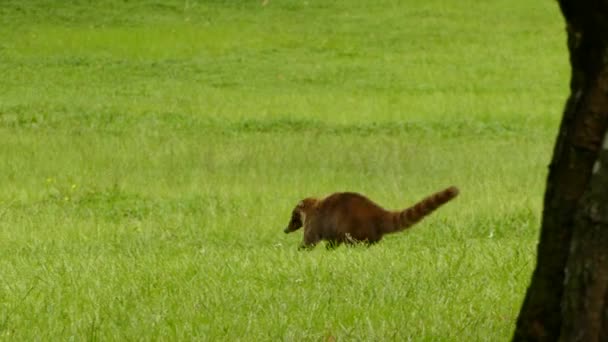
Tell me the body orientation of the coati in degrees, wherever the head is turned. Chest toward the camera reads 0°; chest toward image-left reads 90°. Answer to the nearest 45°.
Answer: approximately 90°

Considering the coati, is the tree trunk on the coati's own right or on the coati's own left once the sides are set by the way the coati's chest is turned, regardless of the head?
on the coati's own left
